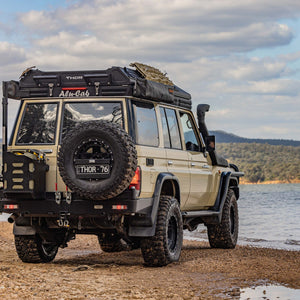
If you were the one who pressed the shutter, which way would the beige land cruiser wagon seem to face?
facing away from the viewer and to the right of the viewer
